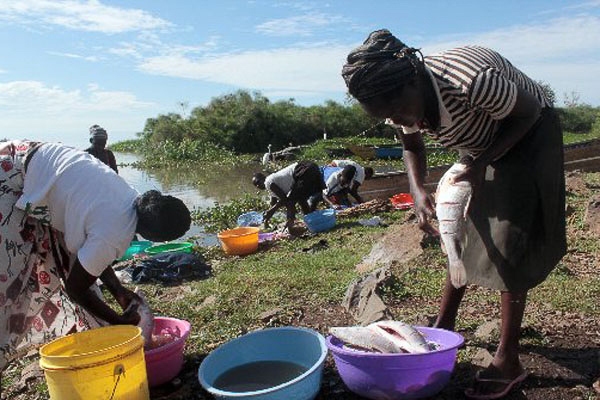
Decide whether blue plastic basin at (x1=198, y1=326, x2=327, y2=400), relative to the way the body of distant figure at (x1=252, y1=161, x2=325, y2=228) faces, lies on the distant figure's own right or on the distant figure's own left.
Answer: on the distant figure's own left

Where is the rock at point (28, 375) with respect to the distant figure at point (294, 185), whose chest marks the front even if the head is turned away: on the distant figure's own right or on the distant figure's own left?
on the distant figure's own left

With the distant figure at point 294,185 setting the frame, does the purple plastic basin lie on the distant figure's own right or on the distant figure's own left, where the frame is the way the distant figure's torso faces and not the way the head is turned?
on the distant figure's own left

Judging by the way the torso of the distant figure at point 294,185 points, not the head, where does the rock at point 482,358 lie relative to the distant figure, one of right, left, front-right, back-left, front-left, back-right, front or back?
left

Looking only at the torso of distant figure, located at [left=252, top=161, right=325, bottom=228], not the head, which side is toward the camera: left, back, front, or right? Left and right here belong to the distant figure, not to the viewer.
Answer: left

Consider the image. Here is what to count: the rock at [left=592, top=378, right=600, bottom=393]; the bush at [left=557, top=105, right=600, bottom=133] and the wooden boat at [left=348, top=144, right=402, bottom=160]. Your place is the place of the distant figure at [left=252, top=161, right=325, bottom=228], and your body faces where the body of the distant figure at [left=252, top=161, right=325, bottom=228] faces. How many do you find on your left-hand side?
1

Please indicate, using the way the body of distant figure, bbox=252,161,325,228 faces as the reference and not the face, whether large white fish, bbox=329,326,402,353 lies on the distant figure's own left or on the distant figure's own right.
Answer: on the distant figure's own left

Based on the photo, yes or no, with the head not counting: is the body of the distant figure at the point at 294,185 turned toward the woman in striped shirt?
no

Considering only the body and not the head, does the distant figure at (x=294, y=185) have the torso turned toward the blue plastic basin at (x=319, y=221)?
no

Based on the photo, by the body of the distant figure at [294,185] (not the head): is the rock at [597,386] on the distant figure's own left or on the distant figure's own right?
on the distant figure's own left

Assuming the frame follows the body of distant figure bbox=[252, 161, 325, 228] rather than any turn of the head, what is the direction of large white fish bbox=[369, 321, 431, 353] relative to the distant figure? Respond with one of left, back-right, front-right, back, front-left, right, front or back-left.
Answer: left

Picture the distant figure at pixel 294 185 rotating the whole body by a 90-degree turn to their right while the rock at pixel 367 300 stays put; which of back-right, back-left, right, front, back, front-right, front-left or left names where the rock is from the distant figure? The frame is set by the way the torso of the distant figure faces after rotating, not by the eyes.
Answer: back

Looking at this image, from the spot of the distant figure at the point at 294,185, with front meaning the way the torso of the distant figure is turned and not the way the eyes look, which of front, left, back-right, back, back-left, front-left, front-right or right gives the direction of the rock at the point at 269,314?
left

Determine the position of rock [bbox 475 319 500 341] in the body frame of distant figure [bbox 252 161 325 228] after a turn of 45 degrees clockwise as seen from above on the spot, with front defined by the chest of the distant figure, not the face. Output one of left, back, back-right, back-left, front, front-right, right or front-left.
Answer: back-left

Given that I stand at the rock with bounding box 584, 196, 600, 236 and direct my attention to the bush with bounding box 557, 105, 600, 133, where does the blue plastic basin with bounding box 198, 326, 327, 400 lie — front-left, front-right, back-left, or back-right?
back-left

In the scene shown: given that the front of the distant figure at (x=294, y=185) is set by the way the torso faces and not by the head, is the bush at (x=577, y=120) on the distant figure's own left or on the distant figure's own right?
on the distant figure's own right

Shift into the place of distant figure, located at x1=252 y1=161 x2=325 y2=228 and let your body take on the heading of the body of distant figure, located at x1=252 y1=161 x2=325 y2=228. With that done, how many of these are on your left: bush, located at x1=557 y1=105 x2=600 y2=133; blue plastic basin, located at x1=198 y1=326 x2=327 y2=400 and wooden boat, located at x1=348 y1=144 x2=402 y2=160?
1

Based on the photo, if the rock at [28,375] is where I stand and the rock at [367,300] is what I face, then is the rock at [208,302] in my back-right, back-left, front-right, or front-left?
front-left
